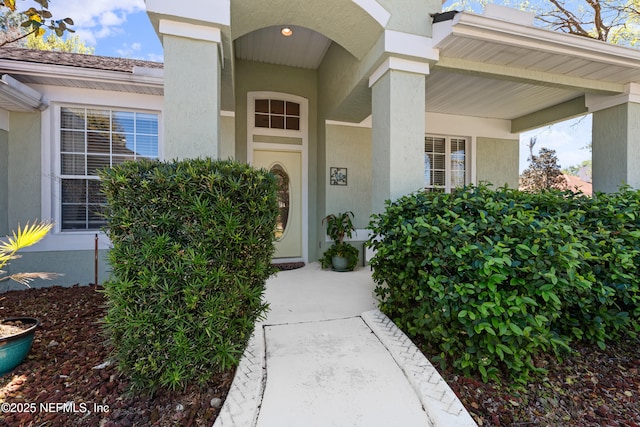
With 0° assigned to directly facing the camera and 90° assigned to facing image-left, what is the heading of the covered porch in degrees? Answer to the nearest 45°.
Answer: approximately 0°

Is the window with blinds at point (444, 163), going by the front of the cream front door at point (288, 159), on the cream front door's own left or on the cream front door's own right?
on the cream front door's own left

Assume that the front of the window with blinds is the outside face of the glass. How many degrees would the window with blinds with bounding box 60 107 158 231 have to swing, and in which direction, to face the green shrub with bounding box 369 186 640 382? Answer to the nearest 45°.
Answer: approximately 45° to its left

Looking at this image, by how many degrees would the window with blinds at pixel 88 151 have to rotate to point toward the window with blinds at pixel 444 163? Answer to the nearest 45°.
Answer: approximately 90° to its left

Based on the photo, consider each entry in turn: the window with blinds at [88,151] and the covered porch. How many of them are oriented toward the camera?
2

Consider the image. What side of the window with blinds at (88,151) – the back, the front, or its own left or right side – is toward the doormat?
left

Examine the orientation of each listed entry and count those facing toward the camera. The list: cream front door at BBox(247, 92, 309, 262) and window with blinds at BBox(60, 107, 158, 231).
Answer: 2
